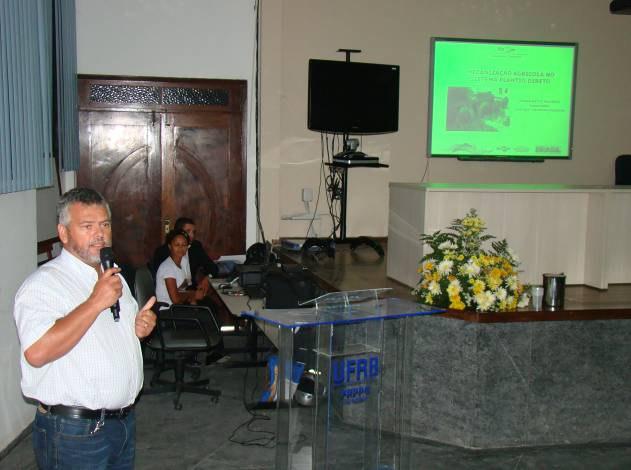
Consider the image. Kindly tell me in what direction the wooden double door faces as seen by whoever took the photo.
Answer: facing the viewer

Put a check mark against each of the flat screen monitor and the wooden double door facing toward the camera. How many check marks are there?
2

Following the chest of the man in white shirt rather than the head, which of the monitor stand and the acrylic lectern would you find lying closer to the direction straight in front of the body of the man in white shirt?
the acrylic lectern

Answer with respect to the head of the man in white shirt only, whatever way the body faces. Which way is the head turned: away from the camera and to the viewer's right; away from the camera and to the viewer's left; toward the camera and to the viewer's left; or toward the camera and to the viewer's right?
toward the camera and to the viewer's right

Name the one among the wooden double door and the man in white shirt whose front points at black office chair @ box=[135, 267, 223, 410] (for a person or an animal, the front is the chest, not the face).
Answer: the wooden double door

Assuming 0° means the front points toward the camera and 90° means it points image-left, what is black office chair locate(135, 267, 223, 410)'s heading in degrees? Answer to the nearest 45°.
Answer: approximately 270°

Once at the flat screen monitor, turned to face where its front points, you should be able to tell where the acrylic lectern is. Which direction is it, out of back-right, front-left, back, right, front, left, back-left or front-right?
front

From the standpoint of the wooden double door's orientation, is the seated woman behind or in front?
in front

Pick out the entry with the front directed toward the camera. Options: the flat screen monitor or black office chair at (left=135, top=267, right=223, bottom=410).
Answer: the flat screen monitor
